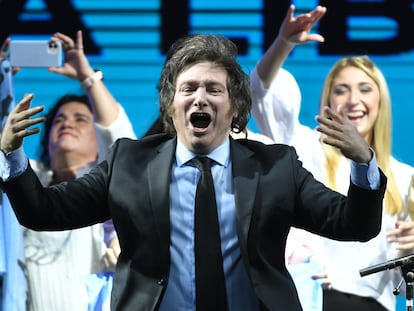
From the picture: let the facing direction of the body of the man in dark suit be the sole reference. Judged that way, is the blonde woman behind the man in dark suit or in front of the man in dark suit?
behind

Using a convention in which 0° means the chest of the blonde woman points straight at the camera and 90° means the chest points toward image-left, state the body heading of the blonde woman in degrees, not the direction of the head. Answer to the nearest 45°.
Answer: approximately 0°

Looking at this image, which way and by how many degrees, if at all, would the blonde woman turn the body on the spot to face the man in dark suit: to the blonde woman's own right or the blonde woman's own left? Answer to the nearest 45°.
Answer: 0° — they already face them

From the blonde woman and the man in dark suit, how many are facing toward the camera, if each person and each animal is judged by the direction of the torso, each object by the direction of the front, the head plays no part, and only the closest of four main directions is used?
2
